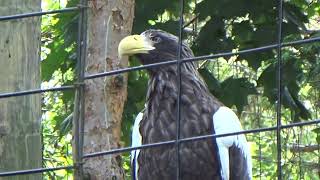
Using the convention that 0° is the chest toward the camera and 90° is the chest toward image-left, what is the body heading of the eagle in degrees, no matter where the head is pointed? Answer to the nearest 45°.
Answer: approximately 45°

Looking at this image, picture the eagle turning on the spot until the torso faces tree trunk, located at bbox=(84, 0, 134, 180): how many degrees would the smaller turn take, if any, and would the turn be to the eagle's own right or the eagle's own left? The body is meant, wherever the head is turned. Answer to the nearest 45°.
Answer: approximately 45° to the eagle's own right

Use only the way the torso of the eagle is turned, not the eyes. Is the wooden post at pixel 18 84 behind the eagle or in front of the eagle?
in front
